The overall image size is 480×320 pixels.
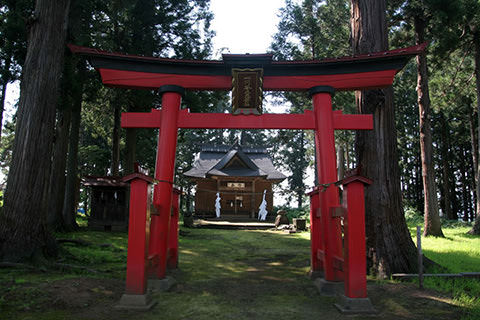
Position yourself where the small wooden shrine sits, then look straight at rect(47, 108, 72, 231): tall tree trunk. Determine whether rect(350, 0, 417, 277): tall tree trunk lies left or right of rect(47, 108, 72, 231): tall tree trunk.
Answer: left

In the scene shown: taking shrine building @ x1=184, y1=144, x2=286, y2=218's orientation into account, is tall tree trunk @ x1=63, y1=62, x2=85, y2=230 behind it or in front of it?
in front

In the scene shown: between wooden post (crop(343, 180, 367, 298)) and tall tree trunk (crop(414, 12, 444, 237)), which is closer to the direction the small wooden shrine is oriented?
the wooden post

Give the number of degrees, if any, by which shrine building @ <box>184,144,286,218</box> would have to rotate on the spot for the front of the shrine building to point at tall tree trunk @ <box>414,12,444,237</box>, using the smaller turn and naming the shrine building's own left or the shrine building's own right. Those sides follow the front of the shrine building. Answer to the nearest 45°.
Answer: approximately 45° to the shrine building's own left

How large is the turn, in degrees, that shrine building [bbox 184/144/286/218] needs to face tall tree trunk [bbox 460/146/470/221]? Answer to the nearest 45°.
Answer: approximately 90° to its left

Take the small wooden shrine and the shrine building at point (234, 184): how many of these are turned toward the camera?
2

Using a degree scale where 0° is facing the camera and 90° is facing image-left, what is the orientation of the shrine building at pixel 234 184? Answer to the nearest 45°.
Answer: approximately 0°

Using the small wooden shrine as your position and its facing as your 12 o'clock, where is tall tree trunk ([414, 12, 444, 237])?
The tall tree trunk is roughly at 10 o'clock from the small wooden shrine.

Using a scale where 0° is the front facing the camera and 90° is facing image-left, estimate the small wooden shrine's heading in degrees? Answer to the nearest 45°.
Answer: approximately 0°

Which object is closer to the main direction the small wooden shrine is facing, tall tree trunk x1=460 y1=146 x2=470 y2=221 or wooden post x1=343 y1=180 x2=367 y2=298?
the wooden post

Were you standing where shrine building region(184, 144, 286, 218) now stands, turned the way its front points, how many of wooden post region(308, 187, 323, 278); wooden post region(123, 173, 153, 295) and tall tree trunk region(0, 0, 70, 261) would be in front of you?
3

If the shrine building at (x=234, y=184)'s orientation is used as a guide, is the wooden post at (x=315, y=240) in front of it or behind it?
in front
